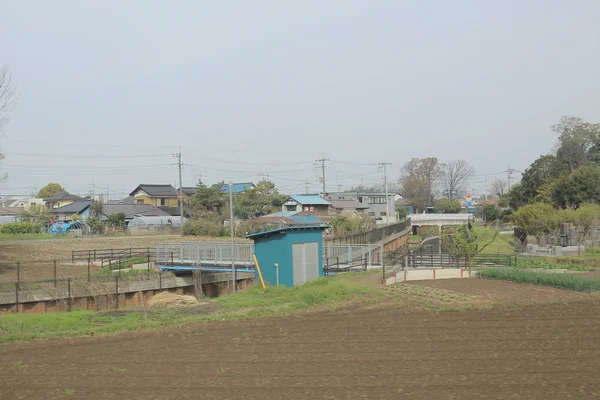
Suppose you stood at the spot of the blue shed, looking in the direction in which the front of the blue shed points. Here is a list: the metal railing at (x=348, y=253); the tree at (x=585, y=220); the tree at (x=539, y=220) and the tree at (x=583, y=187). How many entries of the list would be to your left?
4

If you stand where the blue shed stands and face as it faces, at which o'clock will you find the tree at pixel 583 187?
The tree is roughly at 9 o'clock from the blue shed.

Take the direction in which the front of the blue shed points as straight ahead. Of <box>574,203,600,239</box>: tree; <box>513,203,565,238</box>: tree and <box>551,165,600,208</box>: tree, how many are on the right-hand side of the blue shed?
0

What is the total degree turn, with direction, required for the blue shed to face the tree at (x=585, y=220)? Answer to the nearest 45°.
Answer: approximately 90° to its left

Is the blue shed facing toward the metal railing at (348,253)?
no

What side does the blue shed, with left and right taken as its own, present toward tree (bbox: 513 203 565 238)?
left

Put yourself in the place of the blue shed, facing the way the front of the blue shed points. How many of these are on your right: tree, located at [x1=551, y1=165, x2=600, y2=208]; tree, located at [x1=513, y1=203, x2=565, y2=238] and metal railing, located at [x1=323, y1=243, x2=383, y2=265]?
0

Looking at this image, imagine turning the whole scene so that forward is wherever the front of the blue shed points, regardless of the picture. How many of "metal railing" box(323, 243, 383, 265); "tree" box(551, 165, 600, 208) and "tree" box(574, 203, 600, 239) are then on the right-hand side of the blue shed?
0
